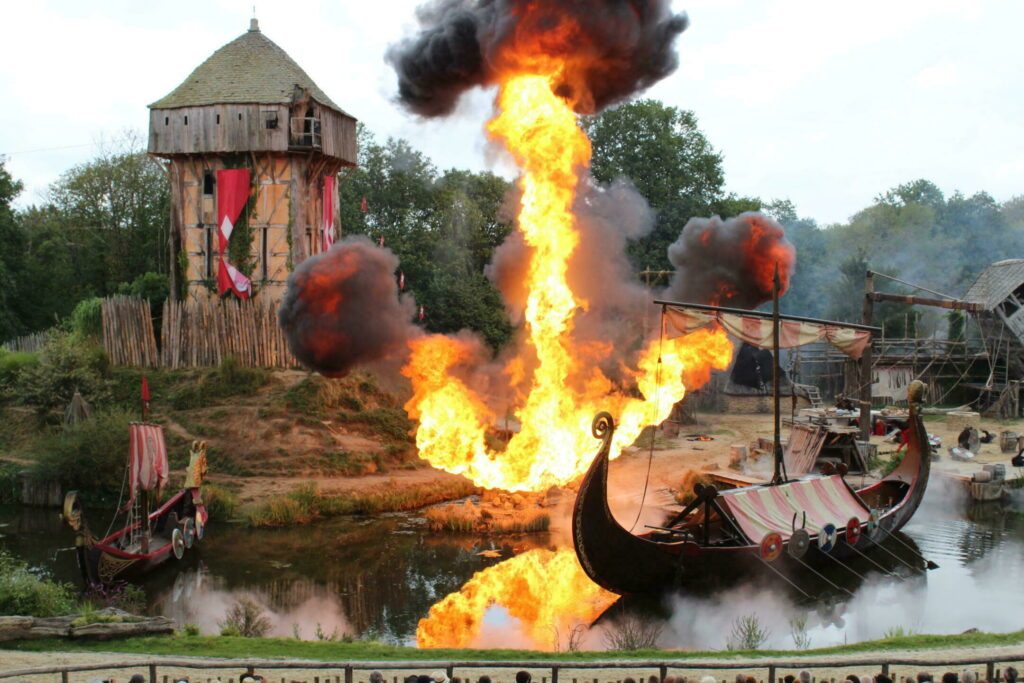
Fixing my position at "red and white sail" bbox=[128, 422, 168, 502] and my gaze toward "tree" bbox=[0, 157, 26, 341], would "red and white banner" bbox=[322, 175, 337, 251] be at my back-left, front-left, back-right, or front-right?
front-right

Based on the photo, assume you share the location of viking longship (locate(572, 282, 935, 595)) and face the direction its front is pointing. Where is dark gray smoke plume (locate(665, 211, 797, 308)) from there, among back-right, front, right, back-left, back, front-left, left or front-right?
back-right

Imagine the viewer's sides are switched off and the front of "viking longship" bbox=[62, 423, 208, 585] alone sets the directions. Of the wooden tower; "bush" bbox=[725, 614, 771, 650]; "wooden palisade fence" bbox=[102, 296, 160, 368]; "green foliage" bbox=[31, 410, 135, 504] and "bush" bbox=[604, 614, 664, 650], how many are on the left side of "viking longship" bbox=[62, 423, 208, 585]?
2

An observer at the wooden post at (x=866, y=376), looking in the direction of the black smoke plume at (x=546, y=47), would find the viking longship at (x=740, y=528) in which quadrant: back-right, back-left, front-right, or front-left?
front-left
